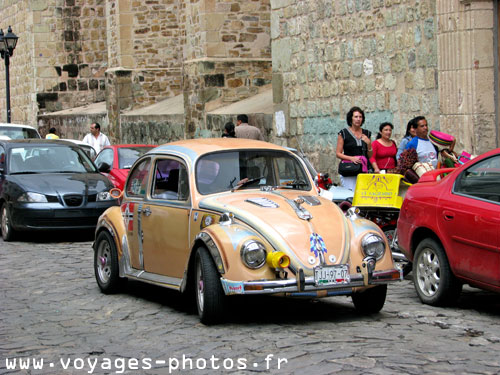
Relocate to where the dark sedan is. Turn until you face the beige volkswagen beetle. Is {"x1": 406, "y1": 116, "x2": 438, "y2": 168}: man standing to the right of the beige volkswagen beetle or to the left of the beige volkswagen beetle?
left

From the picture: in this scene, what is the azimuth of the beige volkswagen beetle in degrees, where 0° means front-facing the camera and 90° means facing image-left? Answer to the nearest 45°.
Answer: approximately 315°
